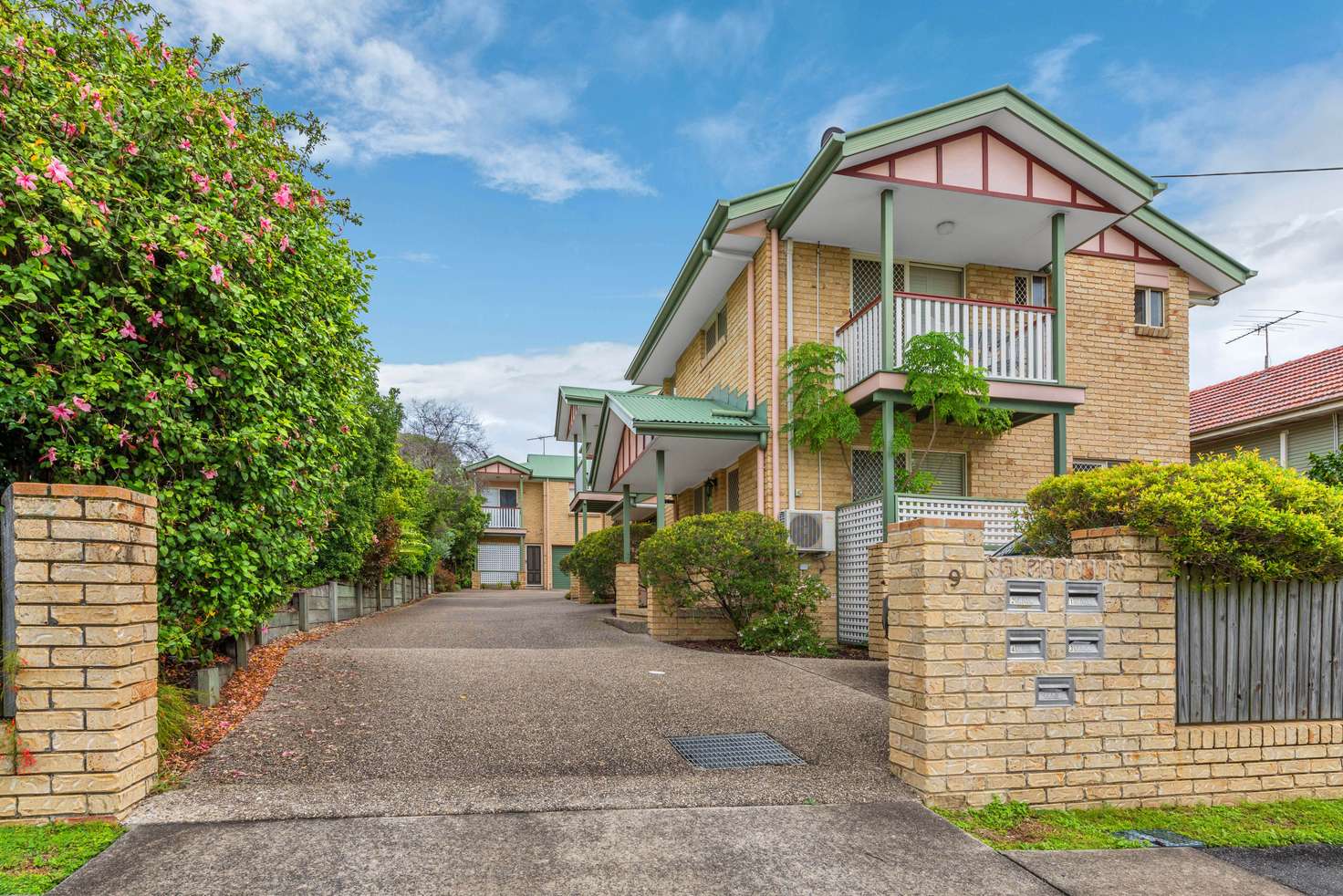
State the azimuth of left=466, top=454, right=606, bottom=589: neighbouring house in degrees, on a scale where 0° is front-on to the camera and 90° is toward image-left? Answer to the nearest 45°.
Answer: approximately 0°

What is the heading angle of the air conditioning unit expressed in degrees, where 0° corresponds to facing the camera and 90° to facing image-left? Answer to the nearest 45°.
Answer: approximately 0°

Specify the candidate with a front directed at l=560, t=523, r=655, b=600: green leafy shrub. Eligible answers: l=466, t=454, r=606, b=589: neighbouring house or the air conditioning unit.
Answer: the neighbouring house

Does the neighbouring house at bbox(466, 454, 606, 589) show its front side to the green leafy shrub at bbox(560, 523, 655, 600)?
yes

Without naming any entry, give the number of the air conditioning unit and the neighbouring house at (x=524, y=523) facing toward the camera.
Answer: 2

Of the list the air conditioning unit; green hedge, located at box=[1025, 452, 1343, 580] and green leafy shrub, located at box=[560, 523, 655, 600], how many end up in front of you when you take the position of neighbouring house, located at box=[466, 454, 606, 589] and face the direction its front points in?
3

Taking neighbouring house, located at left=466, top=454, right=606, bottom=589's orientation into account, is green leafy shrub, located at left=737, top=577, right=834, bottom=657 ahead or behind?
ahead

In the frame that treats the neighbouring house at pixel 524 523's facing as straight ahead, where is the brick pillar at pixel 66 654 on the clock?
The brick pillar is roughly at 12 o'clock from the neighbouring house.

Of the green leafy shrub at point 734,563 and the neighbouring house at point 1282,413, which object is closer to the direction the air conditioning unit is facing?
the green leafy shrub

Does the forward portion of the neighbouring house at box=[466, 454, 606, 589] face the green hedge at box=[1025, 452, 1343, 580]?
yes

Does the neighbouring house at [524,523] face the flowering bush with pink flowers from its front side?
yes
